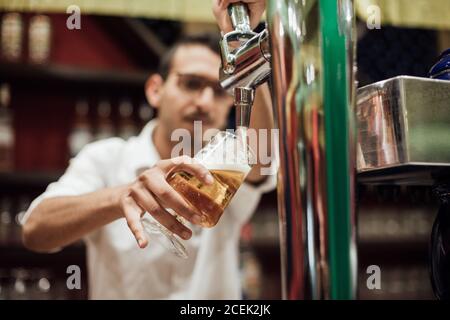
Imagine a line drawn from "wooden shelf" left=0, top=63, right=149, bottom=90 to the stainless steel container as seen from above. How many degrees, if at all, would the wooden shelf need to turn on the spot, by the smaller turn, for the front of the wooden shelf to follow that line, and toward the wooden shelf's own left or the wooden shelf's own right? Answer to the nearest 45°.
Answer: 0° — it already faces it

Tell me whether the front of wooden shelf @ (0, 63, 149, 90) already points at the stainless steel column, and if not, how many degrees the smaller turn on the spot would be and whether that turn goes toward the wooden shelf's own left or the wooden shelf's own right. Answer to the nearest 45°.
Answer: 0° — it already faces it

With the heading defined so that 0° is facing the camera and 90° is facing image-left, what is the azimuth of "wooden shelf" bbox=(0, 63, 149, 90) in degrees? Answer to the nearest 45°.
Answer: approximately 0°
